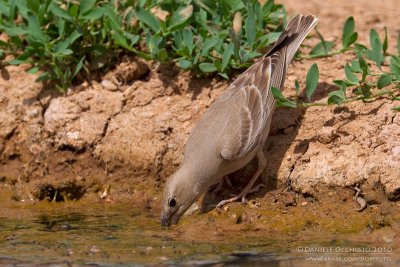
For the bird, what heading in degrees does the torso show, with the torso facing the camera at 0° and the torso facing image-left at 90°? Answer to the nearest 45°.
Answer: approximately 90°

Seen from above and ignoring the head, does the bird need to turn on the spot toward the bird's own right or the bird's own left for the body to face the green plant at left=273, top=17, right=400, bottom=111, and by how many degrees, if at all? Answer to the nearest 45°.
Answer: approximately 135° to the bird's own right

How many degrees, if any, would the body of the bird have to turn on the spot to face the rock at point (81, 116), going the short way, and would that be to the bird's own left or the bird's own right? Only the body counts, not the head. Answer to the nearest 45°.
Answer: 0° — it already faces it

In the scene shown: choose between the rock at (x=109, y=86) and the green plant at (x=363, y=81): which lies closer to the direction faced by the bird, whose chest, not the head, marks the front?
the rock

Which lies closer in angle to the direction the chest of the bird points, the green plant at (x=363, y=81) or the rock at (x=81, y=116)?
the rock

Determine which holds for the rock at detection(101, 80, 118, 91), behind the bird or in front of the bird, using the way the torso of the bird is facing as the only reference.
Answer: in front

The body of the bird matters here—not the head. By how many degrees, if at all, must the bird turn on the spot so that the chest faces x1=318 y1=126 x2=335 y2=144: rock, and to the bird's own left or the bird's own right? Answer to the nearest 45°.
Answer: approximately 180°
